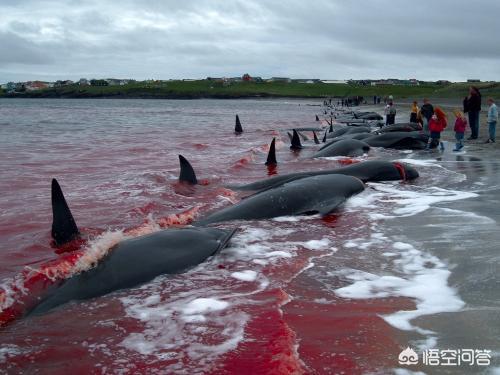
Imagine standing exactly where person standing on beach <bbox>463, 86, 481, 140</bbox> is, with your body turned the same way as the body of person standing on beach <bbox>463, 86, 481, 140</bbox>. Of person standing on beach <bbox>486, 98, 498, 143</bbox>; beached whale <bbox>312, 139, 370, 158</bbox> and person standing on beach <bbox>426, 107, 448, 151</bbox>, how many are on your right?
0

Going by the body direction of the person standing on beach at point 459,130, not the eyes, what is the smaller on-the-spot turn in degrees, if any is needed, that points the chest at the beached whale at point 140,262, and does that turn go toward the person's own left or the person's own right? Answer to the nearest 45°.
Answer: approximately 90° to the person's own left

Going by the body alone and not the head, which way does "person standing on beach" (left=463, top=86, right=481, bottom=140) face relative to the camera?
to the viewer's left

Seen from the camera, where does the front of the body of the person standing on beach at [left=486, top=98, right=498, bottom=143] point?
to the viewer's left

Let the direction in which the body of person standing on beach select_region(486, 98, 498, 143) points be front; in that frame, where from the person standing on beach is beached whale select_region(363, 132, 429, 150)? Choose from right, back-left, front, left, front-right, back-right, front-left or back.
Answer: front

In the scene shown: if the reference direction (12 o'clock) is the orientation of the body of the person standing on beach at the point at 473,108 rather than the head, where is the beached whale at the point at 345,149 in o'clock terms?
The beached whale is roughly at 10 o'clock from the person standing on beach.

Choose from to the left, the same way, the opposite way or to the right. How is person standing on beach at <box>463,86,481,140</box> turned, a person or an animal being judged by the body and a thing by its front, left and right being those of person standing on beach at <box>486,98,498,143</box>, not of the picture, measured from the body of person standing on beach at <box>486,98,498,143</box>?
the same way

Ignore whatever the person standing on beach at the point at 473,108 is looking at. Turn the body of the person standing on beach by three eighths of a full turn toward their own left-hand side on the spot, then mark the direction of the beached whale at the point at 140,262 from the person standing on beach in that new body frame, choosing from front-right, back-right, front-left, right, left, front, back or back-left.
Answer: front-right

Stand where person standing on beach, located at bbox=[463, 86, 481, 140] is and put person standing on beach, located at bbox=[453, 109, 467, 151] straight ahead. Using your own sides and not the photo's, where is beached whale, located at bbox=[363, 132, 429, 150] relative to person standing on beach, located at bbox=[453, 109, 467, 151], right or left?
right

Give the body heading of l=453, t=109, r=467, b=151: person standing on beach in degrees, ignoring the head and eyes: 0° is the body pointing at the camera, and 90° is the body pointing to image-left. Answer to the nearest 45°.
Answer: approximately 90°

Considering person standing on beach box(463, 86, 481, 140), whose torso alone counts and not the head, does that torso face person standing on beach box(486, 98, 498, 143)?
no

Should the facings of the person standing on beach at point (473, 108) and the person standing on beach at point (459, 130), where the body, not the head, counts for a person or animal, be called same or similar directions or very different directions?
same or similar directions

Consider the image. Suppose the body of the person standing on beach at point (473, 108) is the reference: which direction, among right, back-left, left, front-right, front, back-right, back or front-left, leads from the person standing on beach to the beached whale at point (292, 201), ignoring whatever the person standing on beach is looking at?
left
